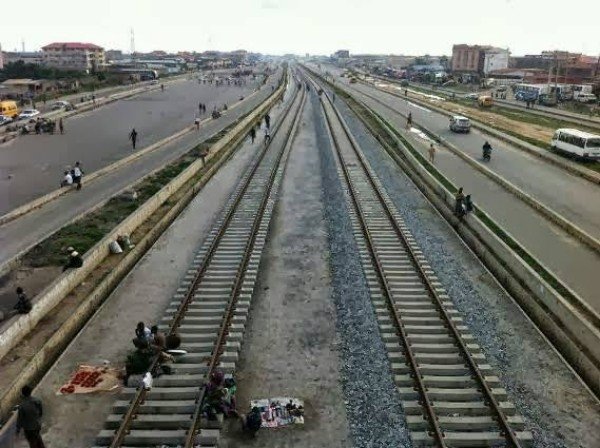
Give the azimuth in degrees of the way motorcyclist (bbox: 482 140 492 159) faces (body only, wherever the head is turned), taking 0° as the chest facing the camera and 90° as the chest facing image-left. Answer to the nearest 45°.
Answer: approximately 180°

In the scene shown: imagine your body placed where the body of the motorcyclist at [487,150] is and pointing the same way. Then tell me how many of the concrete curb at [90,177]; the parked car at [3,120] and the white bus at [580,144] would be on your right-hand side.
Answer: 1

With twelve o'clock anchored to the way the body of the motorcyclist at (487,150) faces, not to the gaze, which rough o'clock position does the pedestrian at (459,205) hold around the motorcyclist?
The pedestrian is roughly at 6 o'clock from the motorcyclist.

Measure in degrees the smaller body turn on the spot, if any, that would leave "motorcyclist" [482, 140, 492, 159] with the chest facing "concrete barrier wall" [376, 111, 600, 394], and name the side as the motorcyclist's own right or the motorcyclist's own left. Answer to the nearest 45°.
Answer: approximately 180°

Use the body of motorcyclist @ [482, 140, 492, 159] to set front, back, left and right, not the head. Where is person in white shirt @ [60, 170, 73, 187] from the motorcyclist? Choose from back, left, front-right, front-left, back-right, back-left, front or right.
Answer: back-left

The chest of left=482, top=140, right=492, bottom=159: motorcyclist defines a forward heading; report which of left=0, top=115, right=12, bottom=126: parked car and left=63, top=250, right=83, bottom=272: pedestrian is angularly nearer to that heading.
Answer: the parked car

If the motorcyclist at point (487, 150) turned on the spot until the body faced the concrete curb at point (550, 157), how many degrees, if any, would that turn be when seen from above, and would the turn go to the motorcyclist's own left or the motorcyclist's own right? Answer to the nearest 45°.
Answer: approximately 45° to the motorcyclist's own right

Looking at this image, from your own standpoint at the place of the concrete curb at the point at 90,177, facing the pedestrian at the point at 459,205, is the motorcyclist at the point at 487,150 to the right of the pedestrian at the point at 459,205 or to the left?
left

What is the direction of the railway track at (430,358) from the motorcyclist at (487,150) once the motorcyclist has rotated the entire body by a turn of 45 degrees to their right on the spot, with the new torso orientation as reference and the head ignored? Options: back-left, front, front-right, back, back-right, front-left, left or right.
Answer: back-right
